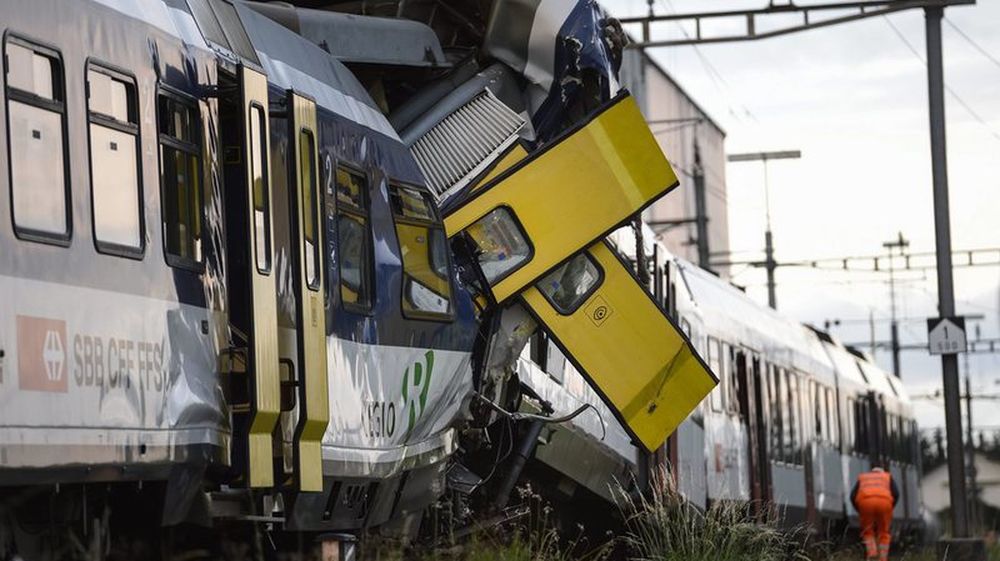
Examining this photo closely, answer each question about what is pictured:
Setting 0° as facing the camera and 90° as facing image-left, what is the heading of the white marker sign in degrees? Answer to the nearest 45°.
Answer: approximately 0°

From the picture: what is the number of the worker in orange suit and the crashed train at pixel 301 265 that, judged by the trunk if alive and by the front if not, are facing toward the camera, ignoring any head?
0

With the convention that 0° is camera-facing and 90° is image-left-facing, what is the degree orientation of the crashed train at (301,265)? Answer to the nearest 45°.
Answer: approximately 225°

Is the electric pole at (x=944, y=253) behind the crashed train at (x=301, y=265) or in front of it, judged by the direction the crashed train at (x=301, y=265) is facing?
in front

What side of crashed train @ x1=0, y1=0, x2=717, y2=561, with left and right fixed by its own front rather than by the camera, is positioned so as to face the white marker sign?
front

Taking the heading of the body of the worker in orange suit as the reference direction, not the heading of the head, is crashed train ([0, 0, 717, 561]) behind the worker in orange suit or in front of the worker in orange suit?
behind

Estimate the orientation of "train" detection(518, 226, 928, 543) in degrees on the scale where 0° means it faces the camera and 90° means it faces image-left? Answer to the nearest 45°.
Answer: approximately 45°

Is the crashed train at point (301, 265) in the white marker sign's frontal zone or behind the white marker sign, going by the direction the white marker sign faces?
frontal zone

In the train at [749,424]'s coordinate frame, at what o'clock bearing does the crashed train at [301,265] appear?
The crashed train is roughly at 11 o'clock from the train.

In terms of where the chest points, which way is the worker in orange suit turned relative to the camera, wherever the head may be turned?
away from the camera
